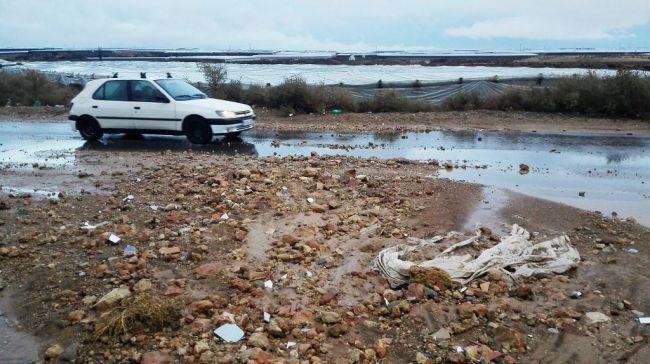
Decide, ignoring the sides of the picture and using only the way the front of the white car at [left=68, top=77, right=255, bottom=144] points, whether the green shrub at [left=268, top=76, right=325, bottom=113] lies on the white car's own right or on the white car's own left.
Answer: on the white car's own left

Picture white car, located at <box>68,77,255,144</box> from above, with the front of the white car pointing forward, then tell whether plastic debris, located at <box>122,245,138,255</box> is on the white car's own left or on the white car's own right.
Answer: on the white car's own right

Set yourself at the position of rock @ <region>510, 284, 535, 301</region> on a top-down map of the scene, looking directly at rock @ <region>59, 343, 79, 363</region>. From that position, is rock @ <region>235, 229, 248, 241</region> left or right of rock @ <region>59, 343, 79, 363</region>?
right

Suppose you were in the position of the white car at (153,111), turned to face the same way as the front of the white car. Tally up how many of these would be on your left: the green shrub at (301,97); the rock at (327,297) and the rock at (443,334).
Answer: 1

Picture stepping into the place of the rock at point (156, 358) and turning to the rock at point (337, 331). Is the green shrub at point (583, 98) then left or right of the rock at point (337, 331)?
left

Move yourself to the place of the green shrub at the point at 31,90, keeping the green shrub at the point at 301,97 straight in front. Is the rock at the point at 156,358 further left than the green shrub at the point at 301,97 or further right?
right

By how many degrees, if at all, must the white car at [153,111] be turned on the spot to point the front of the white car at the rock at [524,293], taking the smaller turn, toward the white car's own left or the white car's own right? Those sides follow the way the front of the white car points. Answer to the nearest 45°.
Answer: approximately 45° to the white car's own right

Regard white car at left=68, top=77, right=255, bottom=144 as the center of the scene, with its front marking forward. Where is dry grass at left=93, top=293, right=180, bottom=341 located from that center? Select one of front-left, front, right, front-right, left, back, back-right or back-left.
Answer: front-right

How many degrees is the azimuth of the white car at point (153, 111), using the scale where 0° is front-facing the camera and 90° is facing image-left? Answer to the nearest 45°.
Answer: approximately 315°

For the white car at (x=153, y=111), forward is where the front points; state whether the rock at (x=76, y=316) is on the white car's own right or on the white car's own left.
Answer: on the white car's own right

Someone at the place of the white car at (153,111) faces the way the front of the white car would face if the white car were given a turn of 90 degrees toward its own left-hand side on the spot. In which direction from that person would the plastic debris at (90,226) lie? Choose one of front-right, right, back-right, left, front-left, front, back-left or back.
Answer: back-right

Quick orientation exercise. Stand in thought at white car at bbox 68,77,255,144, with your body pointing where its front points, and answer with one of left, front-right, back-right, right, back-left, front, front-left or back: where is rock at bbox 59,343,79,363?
front-right

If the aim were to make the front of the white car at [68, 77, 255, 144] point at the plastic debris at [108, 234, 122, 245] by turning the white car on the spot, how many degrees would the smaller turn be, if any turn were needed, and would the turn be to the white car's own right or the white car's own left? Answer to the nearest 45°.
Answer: approximately 45° to the white car's own right

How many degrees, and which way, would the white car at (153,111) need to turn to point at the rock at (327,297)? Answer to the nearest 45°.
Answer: approximately 45° to its right

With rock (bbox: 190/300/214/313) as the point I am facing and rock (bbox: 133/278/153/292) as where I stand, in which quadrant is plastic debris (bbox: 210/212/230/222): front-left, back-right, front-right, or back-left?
back-left
